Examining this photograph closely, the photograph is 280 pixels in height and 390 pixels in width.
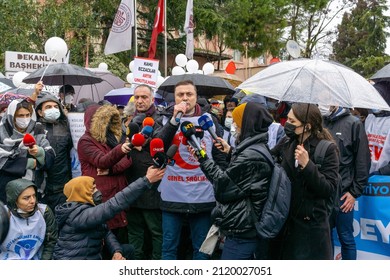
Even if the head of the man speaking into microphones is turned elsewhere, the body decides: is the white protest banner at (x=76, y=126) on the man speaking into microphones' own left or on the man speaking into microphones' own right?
on the man speaking into microphones' own right

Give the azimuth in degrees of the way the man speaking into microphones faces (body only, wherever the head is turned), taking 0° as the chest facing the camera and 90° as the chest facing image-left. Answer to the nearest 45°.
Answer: approximately 0°

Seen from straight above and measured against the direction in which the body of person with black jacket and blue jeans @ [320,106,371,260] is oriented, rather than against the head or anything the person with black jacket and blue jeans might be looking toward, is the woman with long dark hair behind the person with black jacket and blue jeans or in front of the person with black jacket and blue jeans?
in front

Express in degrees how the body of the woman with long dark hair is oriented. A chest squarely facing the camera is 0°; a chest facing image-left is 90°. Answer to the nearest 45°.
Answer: approximately 45°

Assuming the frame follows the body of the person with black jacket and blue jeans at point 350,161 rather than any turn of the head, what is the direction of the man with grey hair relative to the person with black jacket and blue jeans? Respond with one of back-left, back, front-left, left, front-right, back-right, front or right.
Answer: front-right

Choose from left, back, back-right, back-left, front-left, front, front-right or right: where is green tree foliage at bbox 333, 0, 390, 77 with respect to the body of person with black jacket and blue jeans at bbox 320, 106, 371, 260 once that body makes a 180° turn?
front-left

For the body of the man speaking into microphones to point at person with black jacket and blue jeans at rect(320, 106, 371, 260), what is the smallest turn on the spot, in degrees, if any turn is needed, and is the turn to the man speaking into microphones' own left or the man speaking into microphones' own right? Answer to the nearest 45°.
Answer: approximately 90° to the man speaking into microphones' own left

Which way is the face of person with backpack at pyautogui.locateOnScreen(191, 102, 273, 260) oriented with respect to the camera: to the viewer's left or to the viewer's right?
to the viewer's left

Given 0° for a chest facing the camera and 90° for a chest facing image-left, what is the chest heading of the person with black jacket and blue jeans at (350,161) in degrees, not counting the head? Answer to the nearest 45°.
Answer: approximately 45°

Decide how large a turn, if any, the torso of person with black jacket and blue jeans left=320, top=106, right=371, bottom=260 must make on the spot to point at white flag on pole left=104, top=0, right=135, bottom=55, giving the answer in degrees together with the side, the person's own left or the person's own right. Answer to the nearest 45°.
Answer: approximately 90° to the person's own right

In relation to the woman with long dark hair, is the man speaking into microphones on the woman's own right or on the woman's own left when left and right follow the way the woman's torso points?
on the woman's own right
